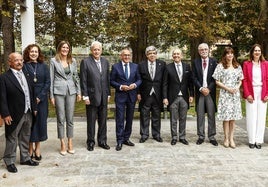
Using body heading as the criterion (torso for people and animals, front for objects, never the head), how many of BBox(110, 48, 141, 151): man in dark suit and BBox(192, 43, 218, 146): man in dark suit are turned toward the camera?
2

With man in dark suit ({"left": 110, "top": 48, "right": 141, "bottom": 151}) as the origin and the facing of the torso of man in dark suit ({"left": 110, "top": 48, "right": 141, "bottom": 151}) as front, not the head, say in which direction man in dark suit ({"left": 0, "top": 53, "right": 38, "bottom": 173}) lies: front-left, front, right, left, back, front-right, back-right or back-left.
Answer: front-right

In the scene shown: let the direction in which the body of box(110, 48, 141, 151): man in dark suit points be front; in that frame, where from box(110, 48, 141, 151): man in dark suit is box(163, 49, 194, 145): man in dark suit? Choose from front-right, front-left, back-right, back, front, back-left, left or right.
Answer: left

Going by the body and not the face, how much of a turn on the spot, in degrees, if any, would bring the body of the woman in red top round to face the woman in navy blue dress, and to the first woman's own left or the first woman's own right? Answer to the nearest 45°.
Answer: approximately 45° to the first woman's own right

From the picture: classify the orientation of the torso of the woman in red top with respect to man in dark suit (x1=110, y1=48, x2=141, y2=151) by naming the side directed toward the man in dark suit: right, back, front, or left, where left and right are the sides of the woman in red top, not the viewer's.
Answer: right

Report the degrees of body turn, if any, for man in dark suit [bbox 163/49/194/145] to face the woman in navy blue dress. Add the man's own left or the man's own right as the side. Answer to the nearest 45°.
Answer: approximately 45° to the man's own right

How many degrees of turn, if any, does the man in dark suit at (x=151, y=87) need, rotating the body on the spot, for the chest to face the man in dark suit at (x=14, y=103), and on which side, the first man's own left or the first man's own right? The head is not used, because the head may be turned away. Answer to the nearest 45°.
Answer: approximately 45° to the first man's own right

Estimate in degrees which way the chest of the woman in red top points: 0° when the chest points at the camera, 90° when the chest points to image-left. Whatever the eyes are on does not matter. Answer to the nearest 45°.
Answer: approximately 0°

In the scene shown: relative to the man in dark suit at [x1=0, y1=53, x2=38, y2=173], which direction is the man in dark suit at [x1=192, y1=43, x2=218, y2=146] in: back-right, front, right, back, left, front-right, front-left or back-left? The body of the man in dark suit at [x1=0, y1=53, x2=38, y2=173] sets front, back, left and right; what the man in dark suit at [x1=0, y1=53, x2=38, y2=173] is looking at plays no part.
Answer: front-left

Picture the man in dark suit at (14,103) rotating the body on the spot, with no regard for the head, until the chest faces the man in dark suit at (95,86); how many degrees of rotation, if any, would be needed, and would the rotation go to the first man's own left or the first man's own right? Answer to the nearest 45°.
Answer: approximately 90° to the first man's own left
